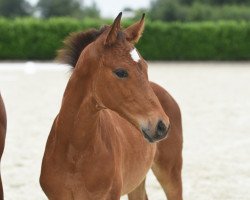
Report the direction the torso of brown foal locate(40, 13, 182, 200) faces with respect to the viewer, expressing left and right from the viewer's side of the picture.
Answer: facing the viewer and to the left of the viewer
